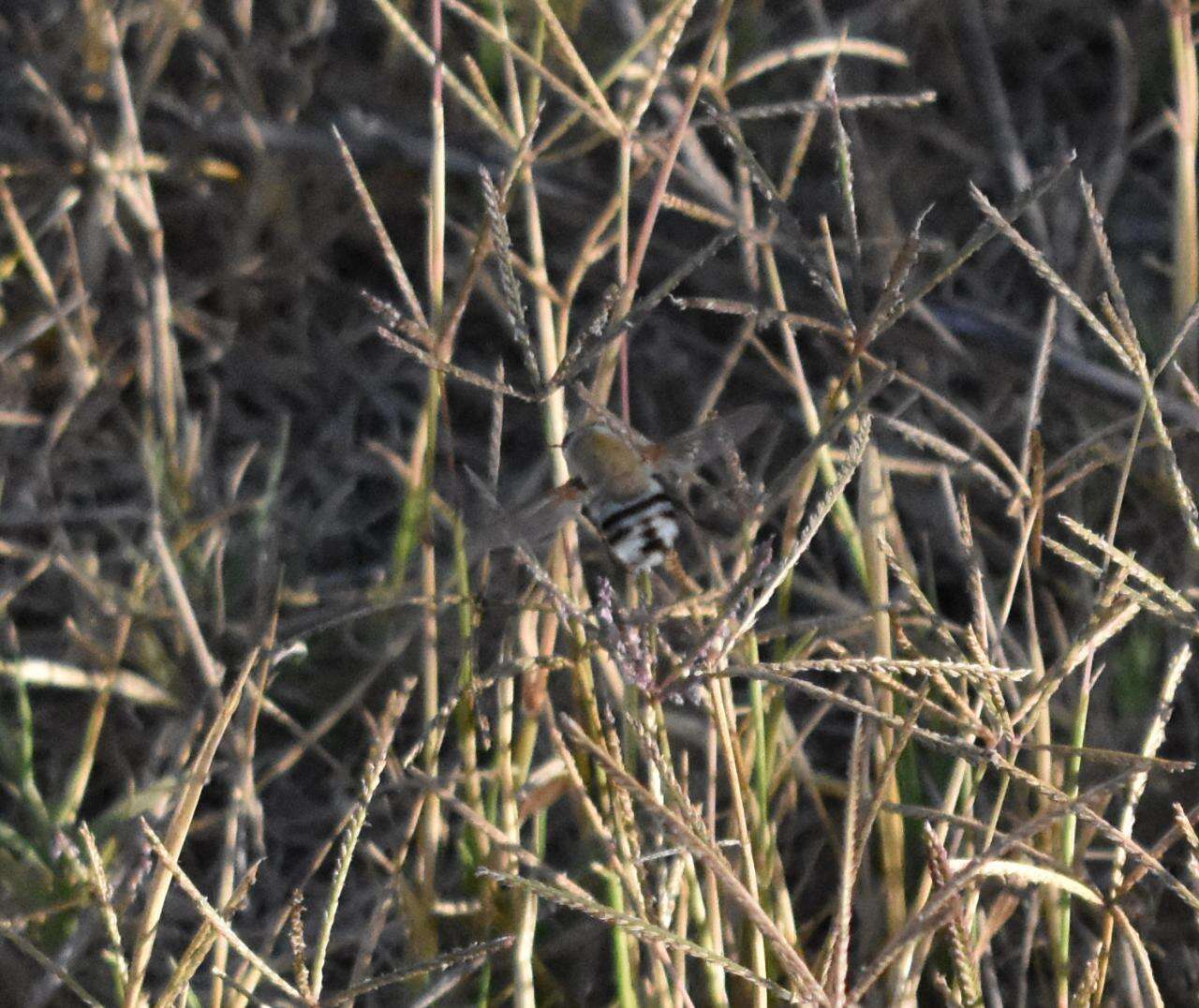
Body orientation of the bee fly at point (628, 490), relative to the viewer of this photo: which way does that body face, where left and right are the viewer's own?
facing away from the viewer and to the left of the viewer
